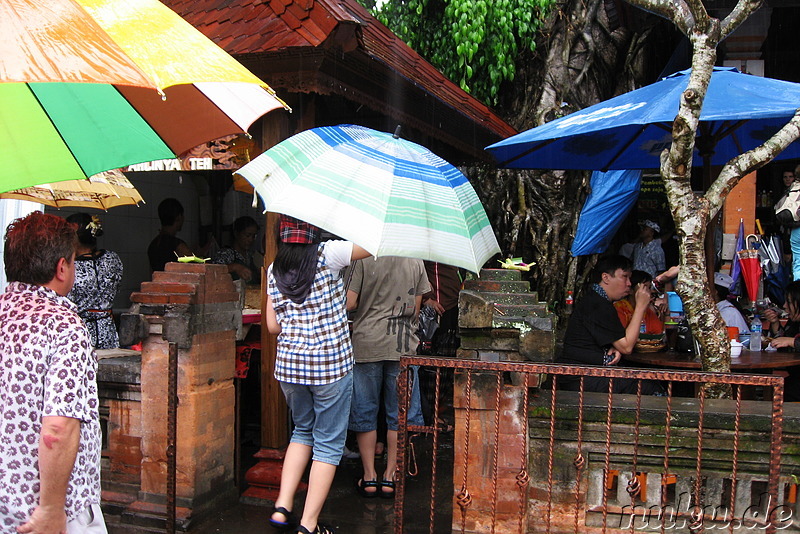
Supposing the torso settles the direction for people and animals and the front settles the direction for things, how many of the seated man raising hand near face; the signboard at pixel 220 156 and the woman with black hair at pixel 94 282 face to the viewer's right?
1

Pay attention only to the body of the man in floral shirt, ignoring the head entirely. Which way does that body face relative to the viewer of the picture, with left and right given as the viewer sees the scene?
facing away from the viewer and to the right of the viewer

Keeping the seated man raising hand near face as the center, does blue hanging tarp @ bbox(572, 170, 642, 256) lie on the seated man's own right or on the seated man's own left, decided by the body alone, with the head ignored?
on the seated man's own left

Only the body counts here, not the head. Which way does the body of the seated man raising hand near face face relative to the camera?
to the viewer's right

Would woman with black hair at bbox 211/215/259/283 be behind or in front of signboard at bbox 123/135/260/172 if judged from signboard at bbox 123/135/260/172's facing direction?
behind

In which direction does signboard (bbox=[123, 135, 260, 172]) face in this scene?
toward the camera

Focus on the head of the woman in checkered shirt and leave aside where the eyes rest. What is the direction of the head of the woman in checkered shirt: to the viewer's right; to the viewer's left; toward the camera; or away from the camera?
away from the camera
